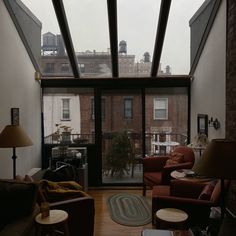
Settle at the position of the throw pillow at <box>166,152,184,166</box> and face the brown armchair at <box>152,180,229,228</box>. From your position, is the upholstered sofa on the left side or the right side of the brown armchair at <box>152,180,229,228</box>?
right

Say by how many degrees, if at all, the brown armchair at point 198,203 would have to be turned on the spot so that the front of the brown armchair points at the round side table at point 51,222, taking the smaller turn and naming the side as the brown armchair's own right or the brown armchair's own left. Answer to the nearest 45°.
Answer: approximately 45° to the brown armchair's own left

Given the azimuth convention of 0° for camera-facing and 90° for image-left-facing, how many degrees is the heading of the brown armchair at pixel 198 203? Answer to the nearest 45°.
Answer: approximately 90°

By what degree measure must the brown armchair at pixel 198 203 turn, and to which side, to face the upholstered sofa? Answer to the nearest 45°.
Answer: approximately 45° to its left

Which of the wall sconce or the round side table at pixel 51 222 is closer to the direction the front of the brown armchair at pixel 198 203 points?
the round side table

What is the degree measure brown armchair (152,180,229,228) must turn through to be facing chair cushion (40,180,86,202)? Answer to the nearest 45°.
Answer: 0° — it already faces it
